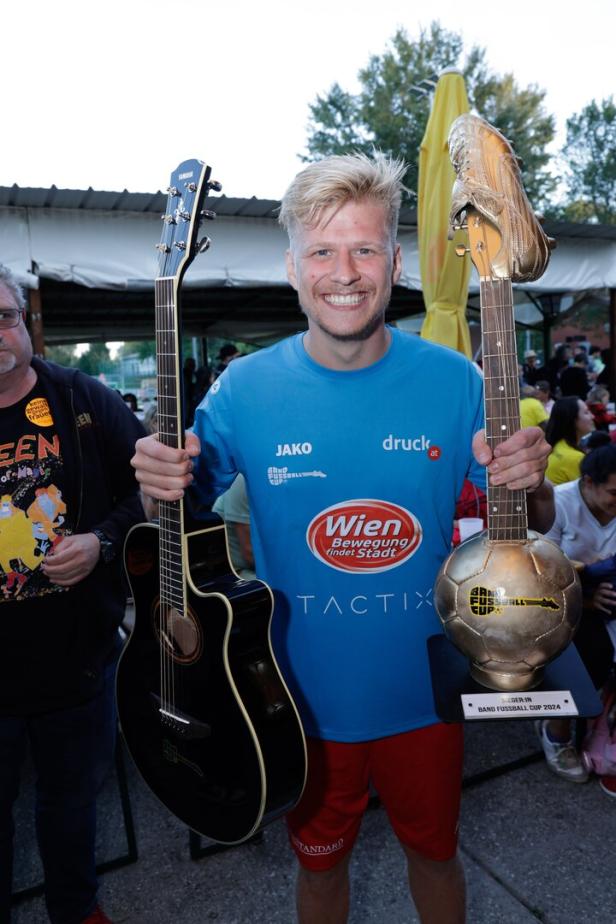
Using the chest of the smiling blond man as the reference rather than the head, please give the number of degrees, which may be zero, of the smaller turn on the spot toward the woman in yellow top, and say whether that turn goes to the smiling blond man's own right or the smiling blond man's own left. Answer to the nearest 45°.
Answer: approximately 135° to the smiling blond man's own left

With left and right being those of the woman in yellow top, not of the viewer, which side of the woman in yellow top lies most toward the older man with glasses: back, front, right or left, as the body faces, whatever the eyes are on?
right

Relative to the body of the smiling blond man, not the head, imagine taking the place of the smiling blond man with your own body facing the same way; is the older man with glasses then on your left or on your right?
on your right

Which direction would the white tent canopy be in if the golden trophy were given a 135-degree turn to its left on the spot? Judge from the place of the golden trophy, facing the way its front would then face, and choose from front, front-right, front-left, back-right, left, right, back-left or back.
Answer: left

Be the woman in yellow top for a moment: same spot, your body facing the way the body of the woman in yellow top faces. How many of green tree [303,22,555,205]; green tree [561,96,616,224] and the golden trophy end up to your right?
1

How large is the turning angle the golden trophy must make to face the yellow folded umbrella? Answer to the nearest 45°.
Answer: approximately 180°

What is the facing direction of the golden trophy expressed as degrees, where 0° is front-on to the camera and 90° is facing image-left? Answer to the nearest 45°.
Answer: approximately 0°

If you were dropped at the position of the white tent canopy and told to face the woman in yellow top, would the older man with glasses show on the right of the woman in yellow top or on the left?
right

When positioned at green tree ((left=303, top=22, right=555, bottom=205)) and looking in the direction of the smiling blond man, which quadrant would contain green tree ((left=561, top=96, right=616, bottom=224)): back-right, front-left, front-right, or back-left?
back-left

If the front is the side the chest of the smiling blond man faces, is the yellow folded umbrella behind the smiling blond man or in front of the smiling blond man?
behind

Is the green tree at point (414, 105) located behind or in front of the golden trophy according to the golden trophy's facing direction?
behind
